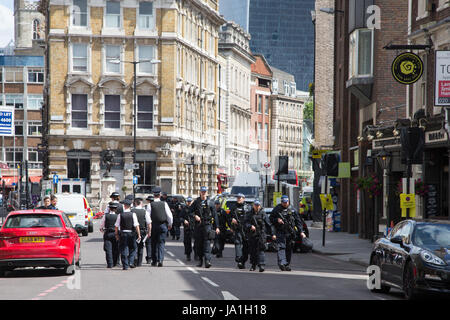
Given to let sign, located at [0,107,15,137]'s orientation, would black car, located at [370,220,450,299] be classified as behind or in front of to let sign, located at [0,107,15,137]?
in front

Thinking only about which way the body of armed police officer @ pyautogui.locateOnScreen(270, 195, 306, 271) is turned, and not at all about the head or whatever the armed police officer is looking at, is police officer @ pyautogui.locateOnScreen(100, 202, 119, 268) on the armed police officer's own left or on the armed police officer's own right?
on the armed police officer's own right

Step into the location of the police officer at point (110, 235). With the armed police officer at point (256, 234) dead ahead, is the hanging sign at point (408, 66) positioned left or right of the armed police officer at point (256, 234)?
left

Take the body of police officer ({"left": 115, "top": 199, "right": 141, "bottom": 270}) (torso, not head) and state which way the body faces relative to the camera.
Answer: away from the camera

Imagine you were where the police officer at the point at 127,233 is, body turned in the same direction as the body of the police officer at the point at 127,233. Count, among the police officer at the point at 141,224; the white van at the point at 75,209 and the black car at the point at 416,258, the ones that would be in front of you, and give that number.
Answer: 2

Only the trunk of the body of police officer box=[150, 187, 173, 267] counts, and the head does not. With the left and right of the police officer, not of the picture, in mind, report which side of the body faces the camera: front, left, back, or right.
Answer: back

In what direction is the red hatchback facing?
away from the camera

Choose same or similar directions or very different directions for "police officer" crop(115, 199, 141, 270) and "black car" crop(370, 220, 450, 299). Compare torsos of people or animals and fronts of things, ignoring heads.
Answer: very different directions

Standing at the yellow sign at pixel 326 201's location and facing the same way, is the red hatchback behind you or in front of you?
in front

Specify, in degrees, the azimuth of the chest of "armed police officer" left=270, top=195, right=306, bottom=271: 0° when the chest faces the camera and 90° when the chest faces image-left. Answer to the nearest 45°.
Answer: approximately 0°

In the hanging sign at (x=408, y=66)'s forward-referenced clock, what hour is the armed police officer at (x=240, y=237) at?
The armed police officer is roughly at 1 o'clock from the hanging sign.

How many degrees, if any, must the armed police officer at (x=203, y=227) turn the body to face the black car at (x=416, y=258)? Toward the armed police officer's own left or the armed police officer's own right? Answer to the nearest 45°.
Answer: approximately 45° to the armed police officer's own left

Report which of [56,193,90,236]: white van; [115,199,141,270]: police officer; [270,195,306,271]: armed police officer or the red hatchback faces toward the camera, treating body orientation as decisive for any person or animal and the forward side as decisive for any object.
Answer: the armed police officer
